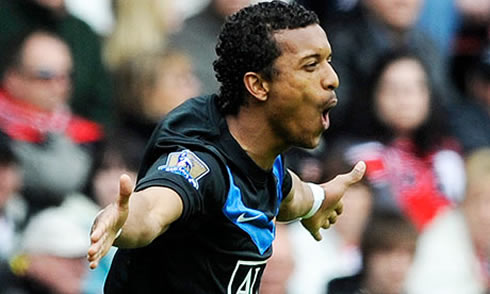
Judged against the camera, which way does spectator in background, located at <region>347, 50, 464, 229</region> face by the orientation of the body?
toward the camera

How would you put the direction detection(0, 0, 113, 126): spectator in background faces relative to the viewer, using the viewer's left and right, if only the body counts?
facing the viewer

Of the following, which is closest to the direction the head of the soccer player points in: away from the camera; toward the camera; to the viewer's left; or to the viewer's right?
to the viewer's right

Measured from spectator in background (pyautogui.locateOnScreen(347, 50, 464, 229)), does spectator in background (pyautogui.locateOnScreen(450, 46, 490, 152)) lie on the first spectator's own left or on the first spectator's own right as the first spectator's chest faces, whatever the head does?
on the first spectator's own left

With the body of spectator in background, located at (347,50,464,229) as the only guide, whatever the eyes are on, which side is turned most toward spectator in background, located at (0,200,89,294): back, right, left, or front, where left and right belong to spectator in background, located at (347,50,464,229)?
right

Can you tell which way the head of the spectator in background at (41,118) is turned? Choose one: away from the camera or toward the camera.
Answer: toward the camera

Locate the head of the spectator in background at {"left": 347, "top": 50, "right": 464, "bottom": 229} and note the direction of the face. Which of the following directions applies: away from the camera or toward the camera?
toward the camera

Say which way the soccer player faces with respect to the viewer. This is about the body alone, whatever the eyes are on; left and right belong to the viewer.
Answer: facing the viewer and to the right of the viewer

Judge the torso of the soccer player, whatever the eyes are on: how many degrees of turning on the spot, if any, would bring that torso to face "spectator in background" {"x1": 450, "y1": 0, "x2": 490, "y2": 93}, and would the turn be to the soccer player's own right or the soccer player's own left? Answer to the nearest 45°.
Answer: approximately 90° to the soccer player's own left

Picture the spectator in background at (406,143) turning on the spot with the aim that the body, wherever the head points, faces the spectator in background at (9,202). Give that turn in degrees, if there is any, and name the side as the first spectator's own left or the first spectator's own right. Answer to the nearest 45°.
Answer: approximately 90° to the first spectator's own right
